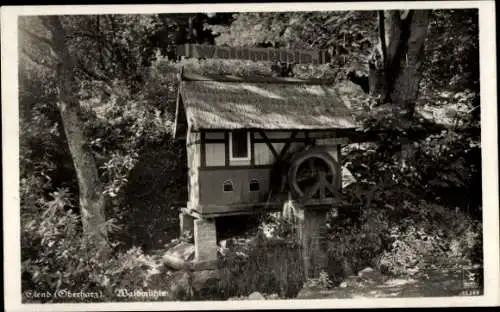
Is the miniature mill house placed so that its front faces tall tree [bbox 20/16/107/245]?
no

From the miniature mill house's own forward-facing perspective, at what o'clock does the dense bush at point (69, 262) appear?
The dense bush is roughly at 3 o'clock from the miniature mill house.

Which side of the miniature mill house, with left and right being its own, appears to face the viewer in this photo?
front
